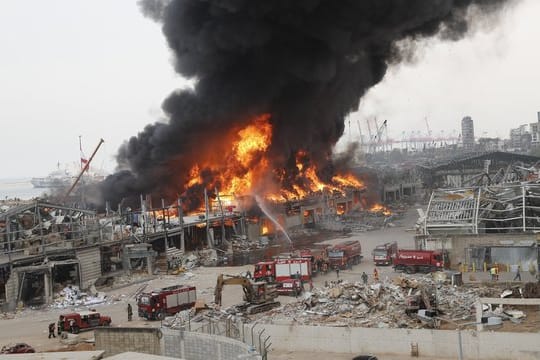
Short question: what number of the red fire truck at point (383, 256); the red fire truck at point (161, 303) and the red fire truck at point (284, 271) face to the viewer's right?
0

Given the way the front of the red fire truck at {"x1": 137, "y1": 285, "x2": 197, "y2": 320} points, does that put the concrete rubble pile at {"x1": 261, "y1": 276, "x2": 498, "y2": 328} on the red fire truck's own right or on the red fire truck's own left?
on the red fire truck's own left

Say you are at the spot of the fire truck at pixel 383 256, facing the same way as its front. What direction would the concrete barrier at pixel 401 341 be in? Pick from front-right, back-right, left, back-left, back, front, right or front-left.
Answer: front-left

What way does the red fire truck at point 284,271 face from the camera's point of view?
to the viewer's left

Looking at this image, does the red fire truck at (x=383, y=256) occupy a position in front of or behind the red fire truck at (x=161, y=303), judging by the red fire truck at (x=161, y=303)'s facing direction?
behind

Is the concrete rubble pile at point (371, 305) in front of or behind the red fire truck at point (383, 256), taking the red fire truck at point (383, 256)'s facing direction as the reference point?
in front

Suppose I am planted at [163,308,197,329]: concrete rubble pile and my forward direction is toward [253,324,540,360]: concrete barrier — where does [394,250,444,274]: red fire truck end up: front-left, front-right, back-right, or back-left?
front-left

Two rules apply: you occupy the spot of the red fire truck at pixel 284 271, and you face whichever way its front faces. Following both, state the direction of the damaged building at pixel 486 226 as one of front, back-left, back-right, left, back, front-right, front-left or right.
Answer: back

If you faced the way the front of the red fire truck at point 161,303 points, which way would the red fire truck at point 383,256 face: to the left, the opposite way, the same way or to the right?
the same way

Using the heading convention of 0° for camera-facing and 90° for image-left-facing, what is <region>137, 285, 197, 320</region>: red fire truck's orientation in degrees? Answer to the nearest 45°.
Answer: approximately 45°

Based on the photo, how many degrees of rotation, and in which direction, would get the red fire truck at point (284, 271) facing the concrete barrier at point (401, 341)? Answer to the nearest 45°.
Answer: approximately 90° to its left

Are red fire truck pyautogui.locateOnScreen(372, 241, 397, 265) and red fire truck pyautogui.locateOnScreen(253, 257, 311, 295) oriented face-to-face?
no

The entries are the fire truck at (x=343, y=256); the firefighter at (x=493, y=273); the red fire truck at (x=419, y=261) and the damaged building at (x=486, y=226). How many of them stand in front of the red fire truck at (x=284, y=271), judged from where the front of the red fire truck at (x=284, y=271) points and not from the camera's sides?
0

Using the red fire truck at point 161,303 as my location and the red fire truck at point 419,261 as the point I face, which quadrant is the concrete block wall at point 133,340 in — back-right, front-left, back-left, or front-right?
back-right

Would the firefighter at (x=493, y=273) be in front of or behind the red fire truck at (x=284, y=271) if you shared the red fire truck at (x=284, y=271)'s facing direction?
behind
